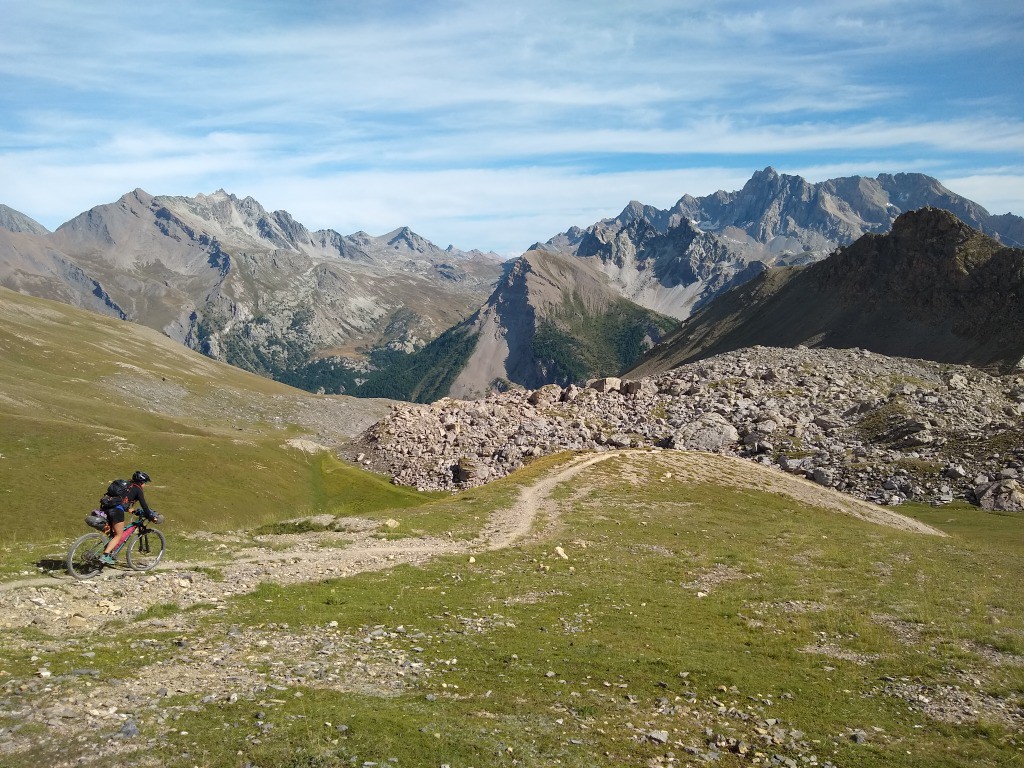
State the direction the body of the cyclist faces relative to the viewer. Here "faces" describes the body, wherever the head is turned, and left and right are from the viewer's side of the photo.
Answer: facing to the right of the viewer
